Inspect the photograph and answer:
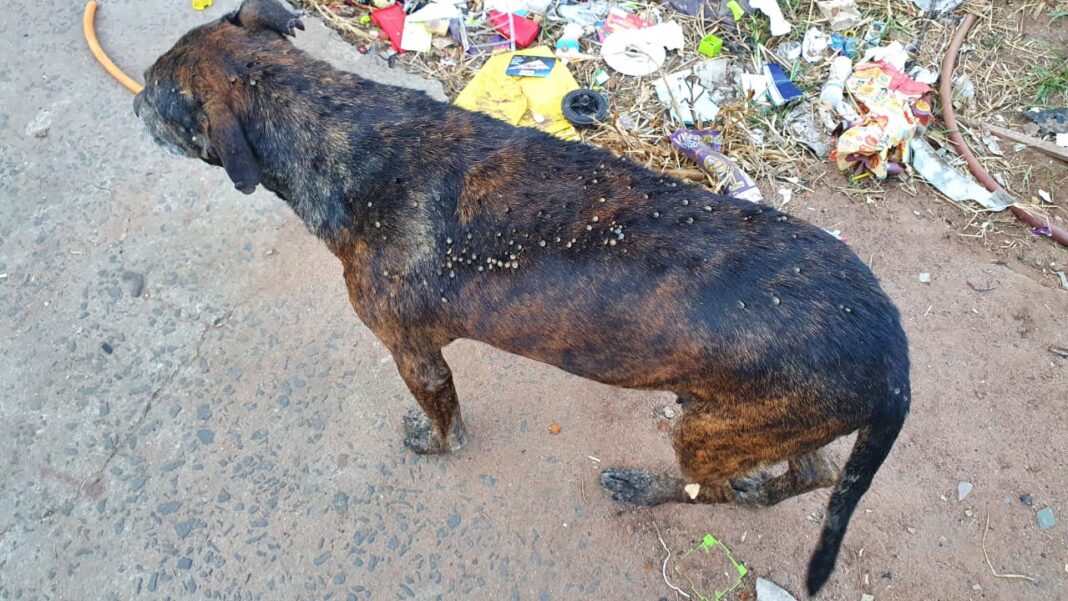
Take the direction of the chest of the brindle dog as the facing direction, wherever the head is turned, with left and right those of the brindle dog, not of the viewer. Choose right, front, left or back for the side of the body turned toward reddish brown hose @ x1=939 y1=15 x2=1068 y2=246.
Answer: right

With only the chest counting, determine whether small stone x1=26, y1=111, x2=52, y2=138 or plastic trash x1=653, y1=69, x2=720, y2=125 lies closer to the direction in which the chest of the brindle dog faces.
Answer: the small stone

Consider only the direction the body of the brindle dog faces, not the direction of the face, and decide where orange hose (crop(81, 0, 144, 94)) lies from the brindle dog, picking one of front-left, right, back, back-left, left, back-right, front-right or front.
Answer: front

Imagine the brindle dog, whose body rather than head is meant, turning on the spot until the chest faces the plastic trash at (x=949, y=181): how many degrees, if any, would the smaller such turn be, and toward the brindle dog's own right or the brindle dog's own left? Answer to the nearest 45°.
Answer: approximately 90° to the brindle dog's own right

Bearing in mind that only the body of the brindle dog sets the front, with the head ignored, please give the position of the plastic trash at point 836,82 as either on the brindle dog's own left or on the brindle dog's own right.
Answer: on the brindle dog's own right

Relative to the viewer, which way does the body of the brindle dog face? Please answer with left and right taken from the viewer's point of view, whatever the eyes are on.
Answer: facing away from the viewer and to the left of the viewer

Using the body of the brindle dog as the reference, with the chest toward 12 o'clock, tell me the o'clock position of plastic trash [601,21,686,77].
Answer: The plastic trash is roughly at 2 o'clock from the brindle dog.

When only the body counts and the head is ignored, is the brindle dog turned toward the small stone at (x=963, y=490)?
no

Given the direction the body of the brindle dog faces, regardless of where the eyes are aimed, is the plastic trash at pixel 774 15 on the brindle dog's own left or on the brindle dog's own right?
on the brindle dog's own right

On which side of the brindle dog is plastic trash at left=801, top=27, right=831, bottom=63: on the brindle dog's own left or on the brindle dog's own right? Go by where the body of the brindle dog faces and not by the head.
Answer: on the brindle dog's own right

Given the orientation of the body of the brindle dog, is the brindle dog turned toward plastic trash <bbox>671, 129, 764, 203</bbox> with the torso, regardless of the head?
no

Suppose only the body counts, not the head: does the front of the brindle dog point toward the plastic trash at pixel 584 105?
no

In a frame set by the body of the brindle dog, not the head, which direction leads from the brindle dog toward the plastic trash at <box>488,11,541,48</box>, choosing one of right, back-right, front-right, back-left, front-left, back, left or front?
front-right
